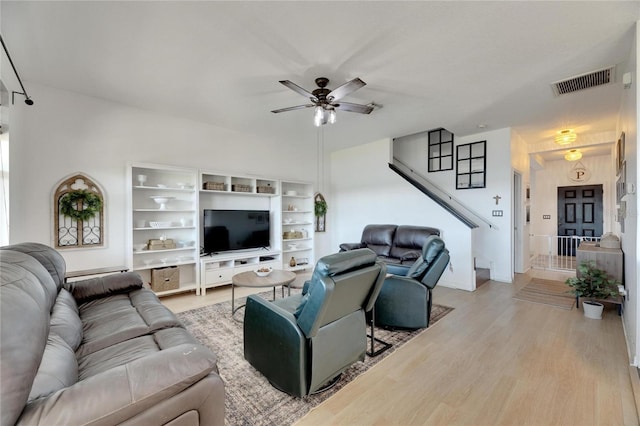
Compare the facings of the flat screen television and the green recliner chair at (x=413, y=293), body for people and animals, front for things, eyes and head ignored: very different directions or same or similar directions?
very different directions

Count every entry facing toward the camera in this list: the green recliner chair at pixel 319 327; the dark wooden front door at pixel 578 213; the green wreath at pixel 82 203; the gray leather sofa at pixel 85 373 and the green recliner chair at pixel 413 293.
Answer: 2

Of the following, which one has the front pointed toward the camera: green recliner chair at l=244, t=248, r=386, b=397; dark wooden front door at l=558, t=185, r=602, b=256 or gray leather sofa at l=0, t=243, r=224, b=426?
the dark wooden front door

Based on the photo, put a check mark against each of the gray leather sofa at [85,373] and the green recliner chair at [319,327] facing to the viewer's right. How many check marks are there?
1

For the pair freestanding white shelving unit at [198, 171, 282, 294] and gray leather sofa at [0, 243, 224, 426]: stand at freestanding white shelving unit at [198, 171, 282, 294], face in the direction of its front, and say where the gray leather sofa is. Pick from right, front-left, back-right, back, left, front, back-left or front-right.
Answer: front-right

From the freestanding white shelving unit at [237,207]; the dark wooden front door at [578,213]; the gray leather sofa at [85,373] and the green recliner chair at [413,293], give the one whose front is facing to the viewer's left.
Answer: the green recliner chair

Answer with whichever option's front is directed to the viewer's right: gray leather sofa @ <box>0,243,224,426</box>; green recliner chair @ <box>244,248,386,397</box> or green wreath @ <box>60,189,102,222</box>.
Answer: the gray leather sofa

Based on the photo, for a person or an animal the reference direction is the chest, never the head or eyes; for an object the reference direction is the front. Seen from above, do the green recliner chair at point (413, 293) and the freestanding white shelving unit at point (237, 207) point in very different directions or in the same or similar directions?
very different directions

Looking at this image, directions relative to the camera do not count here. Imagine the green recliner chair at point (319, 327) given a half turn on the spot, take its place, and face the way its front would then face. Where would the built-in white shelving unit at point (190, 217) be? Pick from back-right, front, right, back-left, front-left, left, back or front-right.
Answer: back

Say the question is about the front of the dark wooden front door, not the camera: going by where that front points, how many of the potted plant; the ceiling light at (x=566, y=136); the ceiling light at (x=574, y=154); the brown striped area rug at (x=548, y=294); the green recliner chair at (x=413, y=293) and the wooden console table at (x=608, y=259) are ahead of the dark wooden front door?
6

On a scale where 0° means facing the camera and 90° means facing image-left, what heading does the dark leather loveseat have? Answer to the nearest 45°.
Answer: approximately 45°

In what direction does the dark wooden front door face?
toward the camera

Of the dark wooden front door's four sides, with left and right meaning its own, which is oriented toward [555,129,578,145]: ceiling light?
front

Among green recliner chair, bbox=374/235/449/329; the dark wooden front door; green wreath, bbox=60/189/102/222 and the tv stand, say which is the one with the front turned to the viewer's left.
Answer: the green recliner chair
